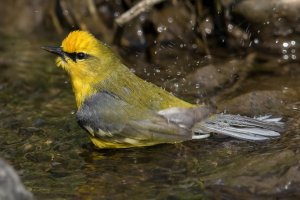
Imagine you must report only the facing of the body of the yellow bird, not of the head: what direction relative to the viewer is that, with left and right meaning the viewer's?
facing to the left of the viewer

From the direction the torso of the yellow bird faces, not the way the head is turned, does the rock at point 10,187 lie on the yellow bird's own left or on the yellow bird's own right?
on the yellow bird's own left
